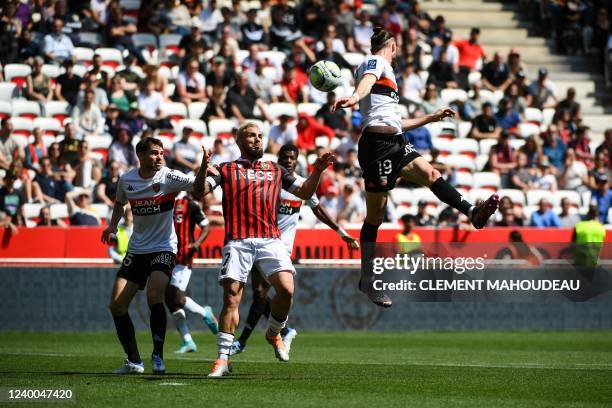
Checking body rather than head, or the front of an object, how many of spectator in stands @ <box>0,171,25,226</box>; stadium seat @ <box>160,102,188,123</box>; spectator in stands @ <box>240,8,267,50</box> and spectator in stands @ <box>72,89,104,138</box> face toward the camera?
4

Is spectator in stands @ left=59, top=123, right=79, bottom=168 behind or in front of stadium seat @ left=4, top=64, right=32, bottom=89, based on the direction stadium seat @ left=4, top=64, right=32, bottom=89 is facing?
in front

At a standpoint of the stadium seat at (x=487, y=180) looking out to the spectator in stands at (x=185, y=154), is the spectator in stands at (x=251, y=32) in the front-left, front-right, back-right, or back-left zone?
front-right

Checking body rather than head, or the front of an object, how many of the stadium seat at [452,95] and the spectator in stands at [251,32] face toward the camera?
2

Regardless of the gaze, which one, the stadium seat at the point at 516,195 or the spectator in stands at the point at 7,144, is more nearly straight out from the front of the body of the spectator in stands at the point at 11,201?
the stadium seat

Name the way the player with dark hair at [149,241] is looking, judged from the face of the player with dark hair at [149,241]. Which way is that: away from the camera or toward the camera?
toward the camera

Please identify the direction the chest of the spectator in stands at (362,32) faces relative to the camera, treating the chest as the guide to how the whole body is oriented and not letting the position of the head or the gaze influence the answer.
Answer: toward the camera

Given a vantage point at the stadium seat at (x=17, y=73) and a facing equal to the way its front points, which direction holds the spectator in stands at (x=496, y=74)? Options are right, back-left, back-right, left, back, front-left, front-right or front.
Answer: left

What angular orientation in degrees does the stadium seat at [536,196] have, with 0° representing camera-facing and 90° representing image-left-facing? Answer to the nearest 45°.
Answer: approximately 0°

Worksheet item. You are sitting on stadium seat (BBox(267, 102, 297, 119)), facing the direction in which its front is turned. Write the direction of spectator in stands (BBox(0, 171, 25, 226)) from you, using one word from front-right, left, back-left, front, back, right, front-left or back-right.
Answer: front-right

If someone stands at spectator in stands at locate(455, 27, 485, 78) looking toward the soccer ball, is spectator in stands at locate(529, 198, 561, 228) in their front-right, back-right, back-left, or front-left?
front-left

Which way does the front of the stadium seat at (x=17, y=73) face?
toward the camera

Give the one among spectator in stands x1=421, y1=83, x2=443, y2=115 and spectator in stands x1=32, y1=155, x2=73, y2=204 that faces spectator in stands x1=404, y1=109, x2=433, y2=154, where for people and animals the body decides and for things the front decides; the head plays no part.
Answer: spectator in stands x1=421, y1=83, x2=443, y2=115

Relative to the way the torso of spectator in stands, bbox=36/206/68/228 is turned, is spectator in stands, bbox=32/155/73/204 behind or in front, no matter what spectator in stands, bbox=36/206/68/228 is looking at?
behind

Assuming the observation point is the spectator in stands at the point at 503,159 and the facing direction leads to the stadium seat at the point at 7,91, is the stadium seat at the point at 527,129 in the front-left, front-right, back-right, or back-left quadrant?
back-right

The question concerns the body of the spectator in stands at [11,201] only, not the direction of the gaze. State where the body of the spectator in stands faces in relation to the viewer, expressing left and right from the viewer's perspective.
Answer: facing the viewer

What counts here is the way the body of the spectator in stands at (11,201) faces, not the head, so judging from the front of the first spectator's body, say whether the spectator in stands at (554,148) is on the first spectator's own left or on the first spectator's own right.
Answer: on the first spectator's own left
